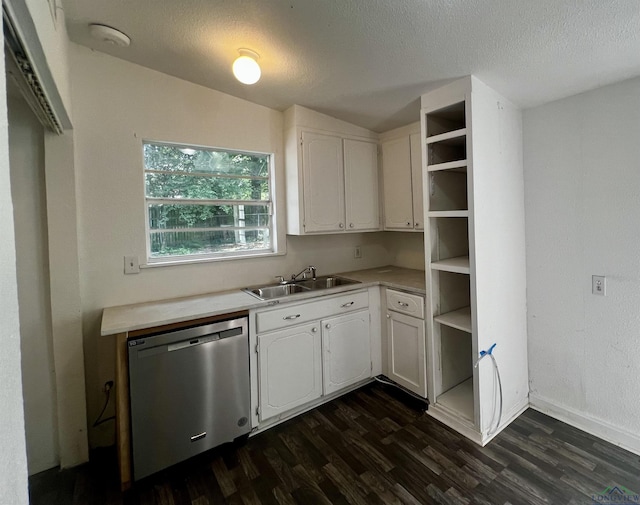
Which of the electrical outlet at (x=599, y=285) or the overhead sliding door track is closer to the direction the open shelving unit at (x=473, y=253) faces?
the overhead sliding door track

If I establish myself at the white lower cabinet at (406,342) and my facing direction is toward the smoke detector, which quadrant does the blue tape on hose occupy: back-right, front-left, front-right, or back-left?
back-left

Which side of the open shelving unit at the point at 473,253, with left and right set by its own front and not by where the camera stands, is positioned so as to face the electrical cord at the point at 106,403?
front

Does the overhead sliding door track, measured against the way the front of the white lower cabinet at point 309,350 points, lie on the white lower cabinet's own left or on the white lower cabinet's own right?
on the white lower cabinet's own right

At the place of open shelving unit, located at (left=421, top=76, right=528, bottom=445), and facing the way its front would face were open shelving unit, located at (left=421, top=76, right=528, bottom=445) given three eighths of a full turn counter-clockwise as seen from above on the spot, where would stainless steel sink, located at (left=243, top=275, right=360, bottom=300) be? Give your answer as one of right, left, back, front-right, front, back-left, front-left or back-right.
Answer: back

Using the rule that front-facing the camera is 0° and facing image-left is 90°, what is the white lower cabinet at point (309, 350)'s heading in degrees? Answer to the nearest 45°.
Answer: approximately 315°

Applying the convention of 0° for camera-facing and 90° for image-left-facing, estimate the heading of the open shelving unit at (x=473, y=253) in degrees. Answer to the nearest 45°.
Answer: approximately 45°

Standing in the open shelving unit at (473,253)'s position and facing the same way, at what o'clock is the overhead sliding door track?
The overhead sliding door track is roughly at 12 o'clock from the open shelving unit.

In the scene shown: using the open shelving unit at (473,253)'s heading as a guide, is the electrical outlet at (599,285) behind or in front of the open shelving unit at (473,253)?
behind

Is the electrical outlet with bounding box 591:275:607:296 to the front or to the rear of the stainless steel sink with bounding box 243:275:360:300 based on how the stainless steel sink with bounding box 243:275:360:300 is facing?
to the front

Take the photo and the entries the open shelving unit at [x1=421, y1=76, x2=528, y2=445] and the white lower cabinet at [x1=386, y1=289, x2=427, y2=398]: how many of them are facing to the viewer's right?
0

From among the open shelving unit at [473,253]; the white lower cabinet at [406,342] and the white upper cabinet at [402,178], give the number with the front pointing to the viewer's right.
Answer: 0
